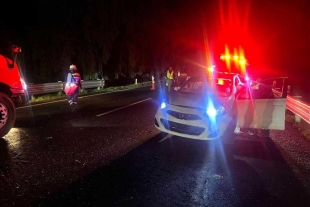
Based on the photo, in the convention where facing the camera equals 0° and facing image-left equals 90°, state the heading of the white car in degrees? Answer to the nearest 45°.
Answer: approximately 45°

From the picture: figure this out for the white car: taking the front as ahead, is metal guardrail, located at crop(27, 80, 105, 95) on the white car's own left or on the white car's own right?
on the white car's own right
